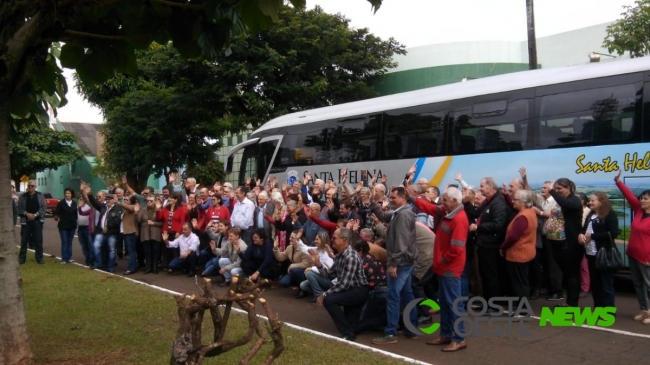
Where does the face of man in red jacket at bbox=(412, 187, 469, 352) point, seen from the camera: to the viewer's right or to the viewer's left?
to the viewer's left

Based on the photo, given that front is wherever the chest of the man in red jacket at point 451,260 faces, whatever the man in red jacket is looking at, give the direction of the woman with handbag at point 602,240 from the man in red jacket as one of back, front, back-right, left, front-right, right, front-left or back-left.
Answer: back-right

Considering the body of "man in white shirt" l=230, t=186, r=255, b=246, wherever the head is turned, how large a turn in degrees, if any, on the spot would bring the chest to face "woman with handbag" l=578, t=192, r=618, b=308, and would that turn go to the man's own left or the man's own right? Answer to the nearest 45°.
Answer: approximately 90° to the man's own left

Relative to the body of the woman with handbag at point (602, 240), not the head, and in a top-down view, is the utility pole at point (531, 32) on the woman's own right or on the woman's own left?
on the woman's own right

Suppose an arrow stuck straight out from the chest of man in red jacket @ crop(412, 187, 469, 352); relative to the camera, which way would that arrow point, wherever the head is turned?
to the viewer's left
